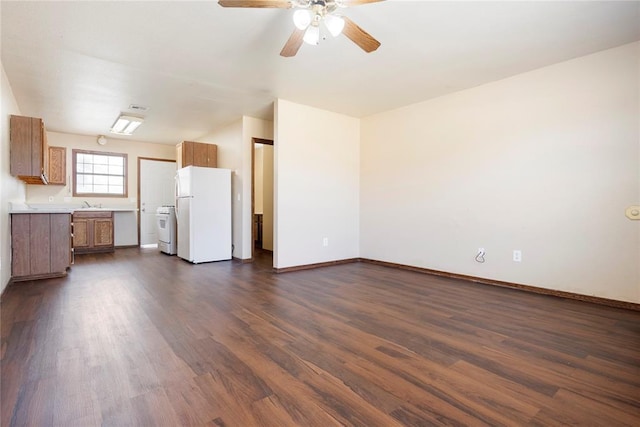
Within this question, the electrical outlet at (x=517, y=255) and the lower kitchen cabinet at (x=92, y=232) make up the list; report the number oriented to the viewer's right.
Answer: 0

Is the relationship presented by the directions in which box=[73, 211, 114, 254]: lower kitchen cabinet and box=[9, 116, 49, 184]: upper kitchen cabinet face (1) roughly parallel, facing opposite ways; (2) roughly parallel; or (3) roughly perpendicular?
roughly perpendicular

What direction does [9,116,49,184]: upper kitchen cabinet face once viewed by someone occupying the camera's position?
facing to the right of the viewer

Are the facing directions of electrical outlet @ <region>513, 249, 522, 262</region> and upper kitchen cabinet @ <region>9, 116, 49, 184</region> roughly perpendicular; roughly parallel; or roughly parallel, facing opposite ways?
roughly parallel, facing opposite ways

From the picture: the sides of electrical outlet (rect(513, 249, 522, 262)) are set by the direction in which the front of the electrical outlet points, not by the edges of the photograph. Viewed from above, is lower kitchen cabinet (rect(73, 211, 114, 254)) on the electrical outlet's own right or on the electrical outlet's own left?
on the electrical outlet's own right

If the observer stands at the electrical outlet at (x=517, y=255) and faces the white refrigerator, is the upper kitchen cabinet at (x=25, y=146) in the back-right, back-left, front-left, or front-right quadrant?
front-left

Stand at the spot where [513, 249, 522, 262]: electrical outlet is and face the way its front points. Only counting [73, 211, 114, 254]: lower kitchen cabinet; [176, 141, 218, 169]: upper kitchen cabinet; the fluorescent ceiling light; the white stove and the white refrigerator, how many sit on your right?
5

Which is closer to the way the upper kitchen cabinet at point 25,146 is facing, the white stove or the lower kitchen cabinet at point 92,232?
the white stove

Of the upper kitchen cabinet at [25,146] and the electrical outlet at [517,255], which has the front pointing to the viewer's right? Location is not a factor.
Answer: the upper kitchen cabinet

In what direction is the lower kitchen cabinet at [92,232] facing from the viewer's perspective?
toward the camera

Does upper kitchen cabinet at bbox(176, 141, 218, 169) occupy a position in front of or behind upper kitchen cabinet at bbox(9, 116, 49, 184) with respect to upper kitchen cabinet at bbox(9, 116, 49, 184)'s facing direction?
in front

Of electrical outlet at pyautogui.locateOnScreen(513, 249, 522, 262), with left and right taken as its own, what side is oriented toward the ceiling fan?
front

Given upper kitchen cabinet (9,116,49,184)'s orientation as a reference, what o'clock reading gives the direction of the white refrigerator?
The white refrigerator is roughly at 12 o'clock from the upper kitchen cabinet.
